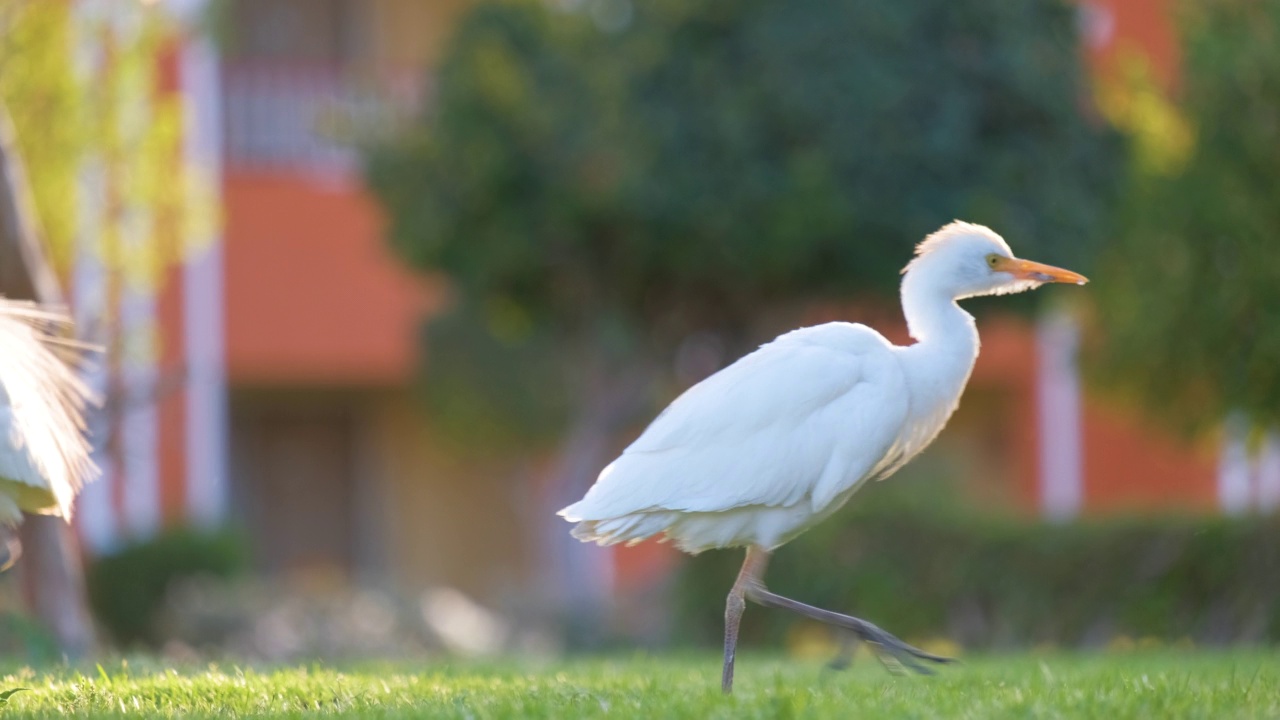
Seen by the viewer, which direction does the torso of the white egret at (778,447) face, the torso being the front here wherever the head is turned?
to the viewer's right

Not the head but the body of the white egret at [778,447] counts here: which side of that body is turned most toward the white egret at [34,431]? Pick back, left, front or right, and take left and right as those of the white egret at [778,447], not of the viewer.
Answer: back

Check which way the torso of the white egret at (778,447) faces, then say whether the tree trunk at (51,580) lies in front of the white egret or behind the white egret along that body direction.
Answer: behind

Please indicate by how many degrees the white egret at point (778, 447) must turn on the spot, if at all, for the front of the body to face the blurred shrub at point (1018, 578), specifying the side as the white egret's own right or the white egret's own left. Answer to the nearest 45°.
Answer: approximately 90° to the white egret's own left

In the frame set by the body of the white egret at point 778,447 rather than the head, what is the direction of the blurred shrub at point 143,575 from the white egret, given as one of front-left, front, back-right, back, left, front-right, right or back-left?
back-left

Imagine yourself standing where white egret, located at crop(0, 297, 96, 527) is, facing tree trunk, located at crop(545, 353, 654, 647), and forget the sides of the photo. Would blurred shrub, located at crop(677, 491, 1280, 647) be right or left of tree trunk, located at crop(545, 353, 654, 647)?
right

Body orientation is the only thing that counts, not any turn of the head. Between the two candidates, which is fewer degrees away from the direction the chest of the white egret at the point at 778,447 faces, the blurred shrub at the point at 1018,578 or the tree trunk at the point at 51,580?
the blurred shrub
